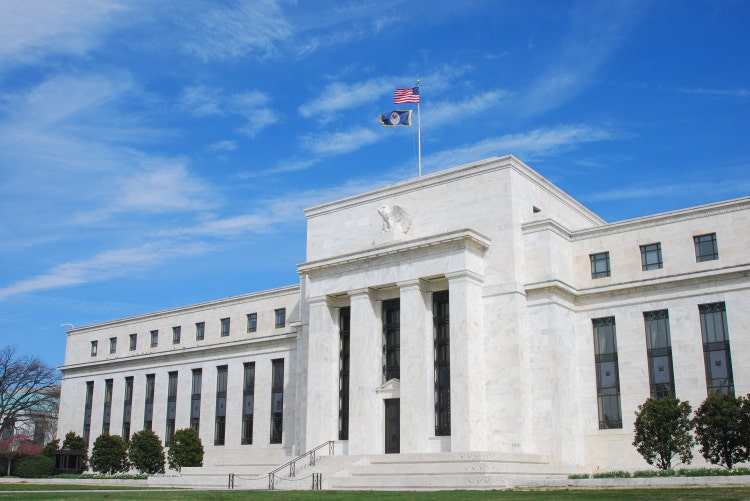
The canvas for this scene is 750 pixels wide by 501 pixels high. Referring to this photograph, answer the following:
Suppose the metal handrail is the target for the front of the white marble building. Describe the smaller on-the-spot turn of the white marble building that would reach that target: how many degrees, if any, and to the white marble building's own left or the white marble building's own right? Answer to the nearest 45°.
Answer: approximately 45° to the white marble building's own right

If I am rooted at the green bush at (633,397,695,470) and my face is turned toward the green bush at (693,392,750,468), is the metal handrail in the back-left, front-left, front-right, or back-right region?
back-right

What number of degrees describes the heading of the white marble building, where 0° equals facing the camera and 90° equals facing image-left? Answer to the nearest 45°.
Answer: approximately 45°

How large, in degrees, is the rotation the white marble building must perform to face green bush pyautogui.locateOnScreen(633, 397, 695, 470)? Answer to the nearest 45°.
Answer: approximately 90° to its left
